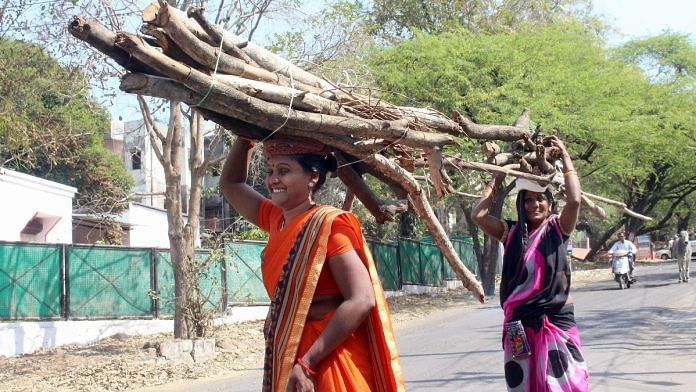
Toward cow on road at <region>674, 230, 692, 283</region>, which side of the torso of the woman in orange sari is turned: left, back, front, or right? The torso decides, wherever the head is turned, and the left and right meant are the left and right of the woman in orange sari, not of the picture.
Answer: back

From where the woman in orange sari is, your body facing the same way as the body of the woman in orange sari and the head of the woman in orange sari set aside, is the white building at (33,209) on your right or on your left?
on your right

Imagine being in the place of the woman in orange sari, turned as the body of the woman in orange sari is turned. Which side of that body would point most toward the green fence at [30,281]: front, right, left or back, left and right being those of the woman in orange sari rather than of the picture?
right

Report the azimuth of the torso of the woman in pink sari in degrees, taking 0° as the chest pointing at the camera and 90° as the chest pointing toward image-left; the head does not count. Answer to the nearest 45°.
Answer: approximately 0°

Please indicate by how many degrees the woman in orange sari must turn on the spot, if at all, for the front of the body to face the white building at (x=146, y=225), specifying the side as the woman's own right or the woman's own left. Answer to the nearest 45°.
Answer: approximately 135° to the woman's own right

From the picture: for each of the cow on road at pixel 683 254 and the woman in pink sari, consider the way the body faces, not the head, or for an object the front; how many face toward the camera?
2

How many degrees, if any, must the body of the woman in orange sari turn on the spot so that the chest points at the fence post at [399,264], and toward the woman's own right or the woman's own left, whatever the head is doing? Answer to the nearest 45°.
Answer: approximately 135° to the woman's own right

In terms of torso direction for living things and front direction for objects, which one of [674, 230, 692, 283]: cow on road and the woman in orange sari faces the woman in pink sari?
the cow on road

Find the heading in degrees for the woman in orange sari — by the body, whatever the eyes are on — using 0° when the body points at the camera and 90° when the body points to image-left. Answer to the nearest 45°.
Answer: approximately 45°
